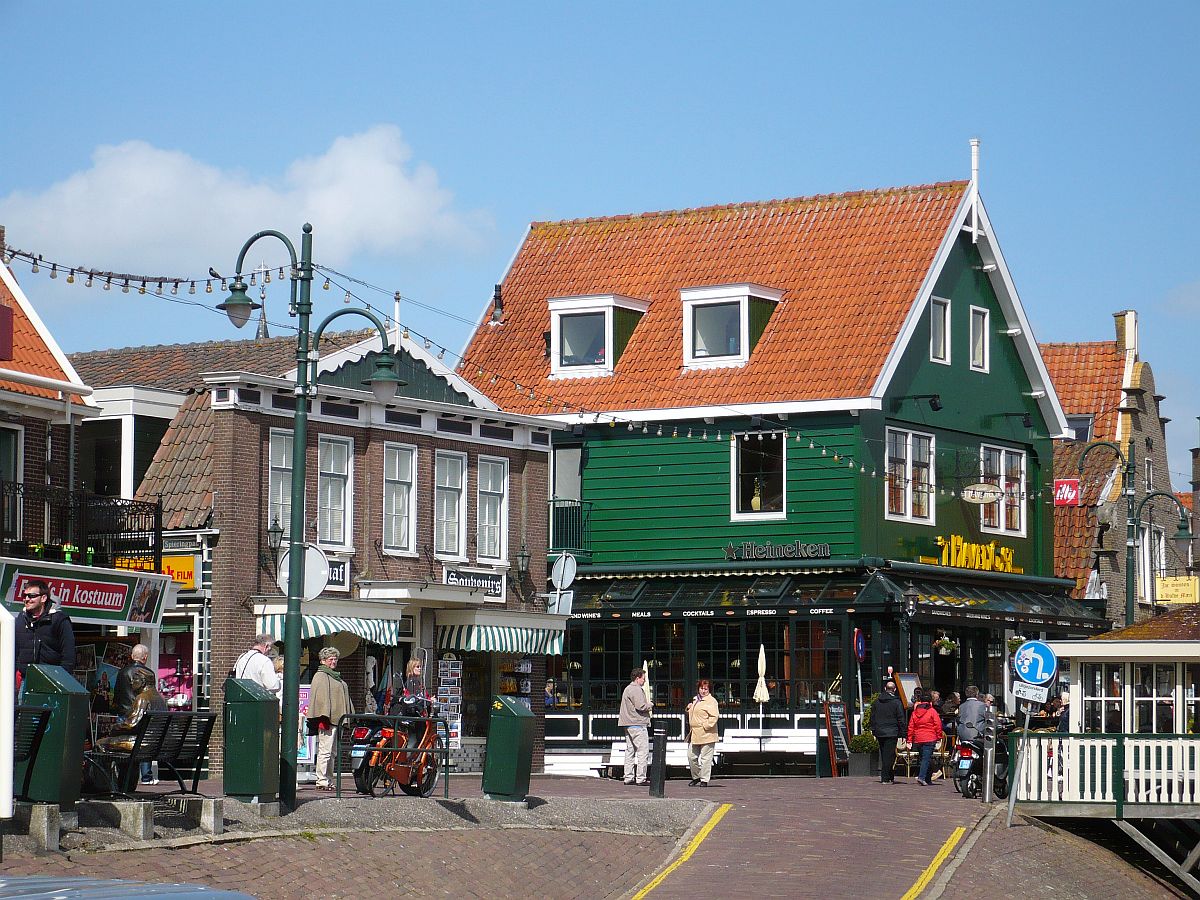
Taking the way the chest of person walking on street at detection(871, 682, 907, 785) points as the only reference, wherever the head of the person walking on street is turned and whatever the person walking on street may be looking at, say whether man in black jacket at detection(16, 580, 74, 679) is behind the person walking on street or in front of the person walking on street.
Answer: behind

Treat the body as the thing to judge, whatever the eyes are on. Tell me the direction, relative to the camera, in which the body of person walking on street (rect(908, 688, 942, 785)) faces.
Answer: away from the camera

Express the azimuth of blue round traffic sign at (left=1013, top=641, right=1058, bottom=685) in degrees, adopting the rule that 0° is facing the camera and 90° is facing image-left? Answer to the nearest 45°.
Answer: approximately 0°

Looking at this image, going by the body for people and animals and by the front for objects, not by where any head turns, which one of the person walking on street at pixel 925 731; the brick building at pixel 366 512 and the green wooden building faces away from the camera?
the person walking on street

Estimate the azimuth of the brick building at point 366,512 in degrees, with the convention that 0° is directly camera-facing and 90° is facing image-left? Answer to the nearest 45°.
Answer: approximately 315°

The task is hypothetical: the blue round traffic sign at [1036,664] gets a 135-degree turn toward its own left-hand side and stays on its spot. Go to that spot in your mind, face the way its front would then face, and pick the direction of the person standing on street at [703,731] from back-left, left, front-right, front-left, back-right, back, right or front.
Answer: left

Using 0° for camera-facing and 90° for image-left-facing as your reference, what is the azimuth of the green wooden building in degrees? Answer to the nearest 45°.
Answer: approximately 315°

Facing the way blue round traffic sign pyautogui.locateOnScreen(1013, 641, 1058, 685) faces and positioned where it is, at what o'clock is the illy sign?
The illy sign is roughly at 6 o'clock from the blue round traffic sign.

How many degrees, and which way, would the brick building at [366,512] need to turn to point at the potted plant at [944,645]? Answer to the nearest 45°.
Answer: approximately 90° to its left
